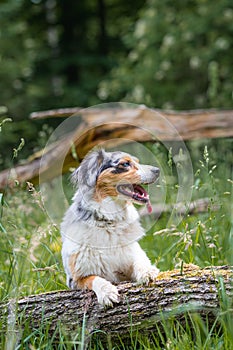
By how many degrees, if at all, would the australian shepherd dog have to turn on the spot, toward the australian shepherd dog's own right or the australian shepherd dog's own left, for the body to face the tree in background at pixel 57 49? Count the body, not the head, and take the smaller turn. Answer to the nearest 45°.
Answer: approximately 135° to the australian shepherd dog's own left

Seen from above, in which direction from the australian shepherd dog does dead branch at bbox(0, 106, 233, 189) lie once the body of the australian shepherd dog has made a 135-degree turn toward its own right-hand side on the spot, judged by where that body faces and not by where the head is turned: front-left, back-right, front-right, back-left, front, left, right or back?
right
